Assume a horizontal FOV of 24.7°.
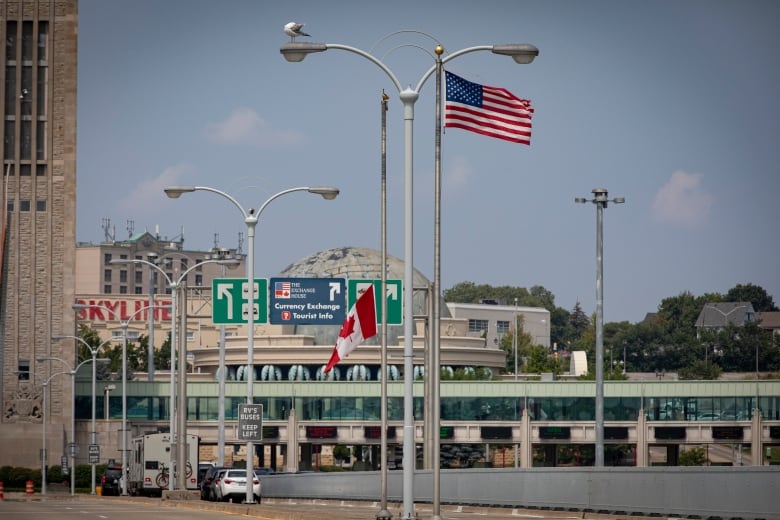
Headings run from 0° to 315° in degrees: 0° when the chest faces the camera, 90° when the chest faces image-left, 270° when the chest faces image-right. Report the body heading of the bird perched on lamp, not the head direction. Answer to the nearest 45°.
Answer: approximately 90°

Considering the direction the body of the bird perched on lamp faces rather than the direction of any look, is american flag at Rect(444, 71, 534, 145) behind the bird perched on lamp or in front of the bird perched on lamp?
behind
